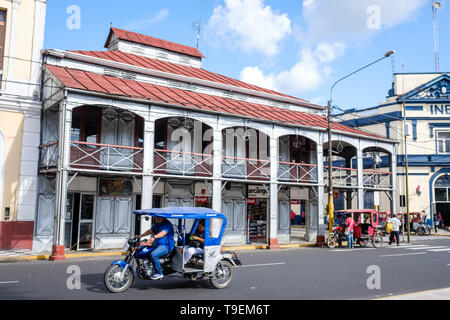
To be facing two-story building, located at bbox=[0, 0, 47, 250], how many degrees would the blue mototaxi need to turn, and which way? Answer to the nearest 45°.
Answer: approximately 45° to its right

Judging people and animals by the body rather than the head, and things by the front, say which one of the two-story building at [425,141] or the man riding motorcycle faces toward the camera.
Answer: the two-story building

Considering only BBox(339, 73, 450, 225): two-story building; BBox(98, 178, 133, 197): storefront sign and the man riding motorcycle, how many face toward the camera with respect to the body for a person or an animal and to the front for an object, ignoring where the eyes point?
2

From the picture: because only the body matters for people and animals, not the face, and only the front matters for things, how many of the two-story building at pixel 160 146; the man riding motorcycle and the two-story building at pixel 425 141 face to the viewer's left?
1

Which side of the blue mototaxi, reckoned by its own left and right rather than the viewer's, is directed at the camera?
left

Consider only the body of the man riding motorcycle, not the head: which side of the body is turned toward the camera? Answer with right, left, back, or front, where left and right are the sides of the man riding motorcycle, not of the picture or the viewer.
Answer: left

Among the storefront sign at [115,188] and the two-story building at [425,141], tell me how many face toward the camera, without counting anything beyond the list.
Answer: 2

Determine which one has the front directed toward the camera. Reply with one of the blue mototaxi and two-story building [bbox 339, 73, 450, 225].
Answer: the two-story building

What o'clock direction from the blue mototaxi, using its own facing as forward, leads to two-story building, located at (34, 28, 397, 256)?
The two-story building is roughly at 3 o'clock from the blue mototaxi.

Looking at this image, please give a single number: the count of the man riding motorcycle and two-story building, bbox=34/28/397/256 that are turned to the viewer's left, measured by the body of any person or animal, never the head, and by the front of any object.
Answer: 1

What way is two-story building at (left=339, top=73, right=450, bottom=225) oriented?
toward the camera

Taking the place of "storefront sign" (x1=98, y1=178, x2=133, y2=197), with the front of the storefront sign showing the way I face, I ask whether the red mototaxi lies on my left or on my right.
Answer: on my left

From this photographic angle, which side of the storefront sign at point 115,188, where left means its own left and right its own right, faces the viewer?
front

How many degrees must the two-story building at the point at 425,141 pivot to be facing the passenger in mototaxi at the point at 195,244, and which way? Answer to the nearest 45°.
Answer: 0° — it already faces them

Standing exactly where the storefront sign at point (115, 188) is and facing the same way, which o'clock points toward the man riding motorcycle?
The man riding motorcycle is roughly at 12 o'clock from the storefront sign.

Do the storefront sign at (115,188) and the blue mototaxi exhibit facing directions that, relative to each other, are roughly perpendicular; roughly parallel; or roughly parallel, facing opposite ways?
roughly perpendicular

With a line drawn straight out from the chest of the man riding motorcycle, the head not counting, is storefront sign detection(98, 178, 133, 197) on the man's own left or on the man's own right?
on the man's own right

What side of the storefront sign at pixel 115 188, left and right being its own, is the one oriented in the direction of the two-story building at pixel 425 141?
left
